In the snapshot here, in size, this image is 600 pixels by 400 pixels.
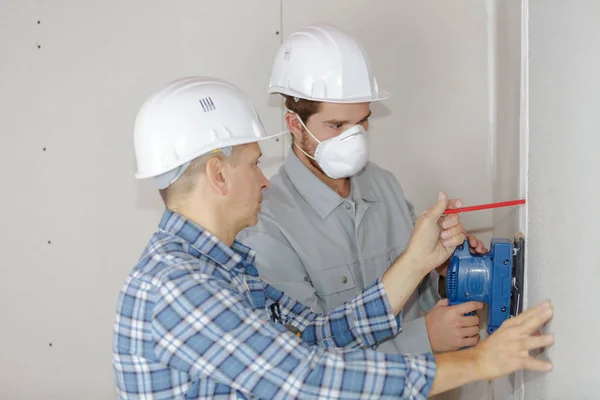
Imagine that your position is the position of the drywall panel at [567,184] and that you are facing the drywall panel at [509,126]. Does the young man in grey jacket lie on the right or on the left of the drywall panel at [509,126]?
left

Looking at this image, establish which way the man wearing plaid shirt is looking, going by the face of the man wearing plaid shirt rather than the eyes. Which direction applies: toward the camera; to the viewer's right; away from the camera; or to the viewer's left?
to the viewer's right

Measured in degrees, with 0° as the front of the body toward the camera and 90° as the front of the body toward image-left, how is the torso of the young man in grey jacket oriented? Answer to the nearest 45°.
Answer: approximately 315°

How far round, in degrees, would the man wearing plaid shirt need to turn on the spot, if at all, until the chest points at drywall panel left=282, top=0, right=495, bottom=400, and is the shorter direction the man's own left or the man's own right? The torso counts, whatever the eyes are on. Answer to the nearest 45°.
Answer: approximately 45° to the man's own left

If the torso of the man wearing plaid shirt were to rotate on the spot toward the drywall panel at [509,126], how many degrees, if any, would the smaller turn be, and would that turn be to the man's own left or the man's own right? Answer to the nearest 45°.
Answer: approximately 45° to the man's own left

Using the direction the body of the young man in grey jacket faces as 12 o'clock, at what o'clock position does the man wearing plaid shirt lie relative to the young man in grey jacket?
The man wearing plaid shirt is roughly at 2 o'clock from the young man in grey jacket.

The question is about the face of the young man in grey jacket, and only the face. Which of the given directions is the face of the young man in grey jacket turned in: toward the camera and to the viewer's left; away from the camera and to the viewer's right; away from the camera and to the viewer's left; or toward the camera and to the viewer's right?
toward the camera and to the viewer's right

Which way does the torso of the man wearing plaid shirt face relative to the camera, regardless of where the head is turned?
to the viewer's right

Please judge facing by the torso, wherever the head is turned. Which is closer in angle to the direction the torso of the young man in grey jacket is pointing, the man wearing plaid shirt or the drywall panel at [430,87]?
the man wearing plaid shirt

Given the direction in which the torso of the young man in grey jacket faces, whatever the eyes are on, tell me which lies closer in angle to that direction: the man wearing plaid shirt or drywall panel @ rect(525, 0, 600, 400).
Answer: the drywall panel

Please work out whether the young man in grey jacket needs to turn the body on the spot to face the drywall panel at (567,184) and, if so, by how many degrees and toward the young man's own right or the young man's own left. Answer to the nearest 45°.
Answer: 0° — they already face it
